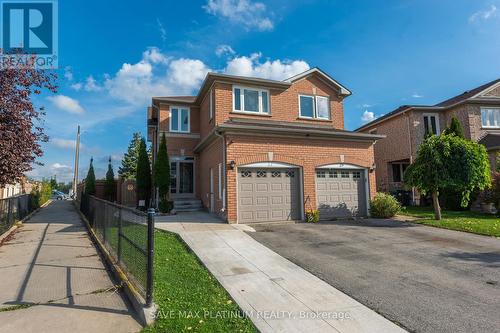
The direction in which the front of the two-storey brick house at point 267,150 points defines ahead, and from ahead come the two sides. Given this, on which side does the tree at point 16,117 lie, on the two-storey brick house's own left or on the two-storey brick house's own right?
on the two-storey brick house's own right

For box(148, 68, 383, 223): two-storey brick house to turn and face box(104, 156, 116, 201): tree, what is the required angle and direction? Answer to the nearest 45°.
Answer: approximately 180°

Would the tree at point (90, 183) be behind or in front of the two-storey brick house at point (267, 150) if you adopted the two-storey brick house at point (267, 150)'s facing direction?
behind

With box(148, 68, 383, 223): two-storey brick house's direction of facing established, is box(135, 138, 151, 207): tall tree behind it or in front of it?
behind

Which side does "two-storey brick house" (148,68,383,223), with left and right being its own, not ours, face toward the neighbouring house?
left

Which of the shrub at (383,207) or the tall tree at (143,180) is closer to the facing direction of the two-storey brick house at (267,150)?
the shrub

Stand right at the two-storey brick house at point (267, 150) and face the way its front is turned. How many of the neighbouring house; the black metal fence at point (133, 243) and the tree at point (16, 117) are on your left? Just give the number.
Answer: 1

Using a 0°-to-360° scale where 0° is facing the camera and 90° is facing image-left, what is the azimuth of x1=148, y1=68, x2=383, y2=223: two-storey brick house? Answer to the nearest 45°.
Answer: approximately 315°

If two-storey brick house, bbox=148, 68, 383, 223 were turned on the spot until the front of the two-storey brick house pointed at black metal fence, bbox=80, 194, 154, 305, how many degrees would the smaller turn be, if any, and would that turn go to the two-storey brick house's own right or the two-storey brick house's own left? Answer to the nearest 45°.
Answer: approximately 45° to the two-storey brick house's own right

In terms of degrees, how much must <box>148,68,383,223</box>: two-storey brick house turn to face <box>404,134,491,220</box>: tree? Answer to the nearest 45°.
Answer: approximately 45° to its left
